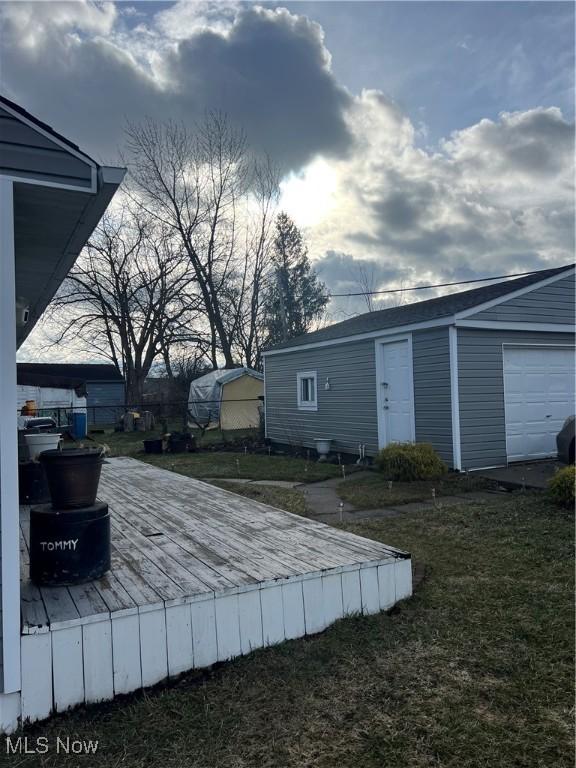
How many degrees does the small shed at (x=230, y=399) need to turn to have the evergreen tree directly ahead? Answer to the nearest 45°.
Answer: approximately 135° to its left

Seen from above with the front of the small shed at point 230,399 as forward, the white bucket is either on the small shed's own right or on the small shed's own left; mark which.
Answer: on the small shed's own right

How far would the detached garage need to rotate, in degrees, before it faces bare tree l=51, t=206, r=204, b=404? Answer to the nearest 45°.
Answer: approximately 180°

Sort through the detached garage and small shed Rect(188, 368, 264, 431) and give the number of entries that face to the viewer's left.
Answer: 0

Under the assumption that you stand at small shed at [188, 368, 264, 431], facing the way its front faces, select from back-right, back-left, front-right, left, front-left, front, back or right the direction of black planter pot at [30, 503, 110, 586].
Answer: front-right

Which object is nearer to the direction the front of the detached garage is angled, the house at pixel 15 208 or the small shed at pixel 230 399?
the house

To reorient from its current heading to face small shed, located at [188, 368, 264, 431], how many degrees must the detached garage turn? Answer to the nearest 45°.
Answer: approximately 180°

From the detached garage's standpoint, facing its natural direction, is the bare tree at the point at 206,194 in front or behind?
behind

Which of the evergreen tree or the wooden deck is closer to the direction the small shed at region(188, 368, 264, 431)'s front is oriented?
the wooden deck

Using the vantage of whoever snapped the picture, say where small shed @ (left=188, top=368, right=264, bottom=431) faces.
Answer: facing the viewer and to the right of the viewer

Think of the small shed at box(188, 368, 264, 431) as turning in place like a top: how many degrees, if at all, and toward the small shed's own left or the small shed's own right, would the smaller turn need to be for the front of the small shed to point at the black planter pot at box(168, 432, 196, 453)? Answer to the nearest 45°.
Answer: approximately 45° to the small shed's own right

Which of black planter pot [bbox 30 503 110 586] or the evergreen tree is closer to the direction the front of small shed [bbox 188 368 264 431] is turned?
the black planter pot

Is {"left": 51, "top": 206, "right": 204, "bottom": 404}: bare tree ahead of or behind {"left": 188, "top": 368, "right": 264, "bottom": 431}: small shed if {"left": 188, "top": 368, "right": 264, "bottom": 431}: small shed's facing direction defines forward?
behind

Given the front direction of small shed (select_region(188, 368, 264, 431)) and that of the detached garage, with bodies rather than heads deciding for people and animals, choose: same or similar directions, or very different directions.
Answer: same or similar directions
